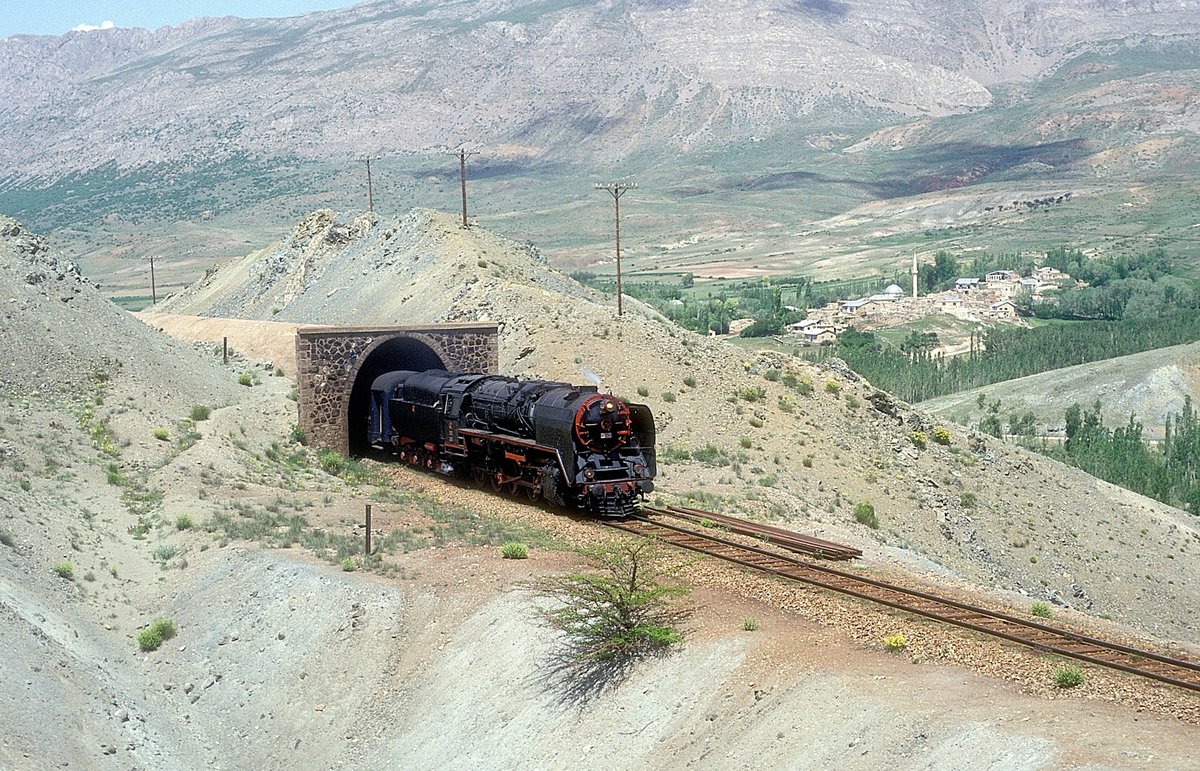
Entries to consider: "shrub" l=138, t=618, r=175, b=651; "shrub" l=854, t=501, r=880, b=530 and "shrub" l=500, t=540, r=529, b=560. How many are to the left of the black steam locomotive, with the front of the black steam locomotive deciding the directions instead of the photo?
1

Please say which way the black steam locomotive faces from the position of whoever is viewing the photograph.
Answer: facing the viewer and to the right of the viewer

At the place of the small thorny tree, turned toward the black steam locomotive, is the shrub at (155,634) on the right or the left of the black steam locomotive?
left

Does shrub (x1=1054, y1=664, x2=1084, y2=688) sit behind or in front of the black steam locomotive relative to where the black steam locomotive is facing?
in front

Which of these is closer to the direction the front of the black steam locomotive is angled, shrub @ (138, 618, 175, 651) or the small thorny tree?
the small thorny tree

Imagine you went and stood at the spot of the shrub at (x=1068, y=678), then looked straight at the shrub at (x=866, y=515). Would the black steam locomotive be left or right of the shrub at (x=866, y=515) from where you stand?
left

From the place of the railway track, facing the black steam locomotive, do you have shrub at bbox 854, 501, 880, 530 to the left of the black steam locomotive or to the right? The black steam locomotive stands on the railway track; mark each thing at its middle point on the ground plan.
right

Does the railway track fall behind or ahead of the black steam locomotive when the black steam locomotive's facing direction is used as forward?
ahead

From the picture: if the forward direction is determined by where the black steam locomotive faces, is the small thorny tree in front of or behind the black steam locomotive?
in front

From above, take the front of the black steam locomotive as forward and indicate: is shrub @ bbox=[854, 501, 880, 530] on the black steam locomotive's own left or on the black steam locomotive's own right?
on the black steam locomotive's own left

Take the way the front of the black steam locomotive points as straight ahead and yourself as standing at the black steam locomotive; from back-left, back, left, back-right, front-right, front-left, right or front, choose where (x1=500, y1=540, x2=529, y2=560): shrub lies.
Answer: front-right

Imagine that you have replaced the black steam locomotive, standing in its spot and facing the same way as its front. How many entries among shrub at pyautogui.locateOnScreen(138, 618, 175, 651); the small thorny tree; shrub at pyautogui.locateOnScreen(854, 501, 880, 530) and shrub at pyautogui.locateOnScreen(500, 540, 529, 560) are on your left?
1

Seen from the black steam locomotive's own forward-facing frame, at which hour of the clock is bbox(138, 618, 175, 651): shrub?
The shrub is roughly at 3 o'clock from the black steam locomotive.
